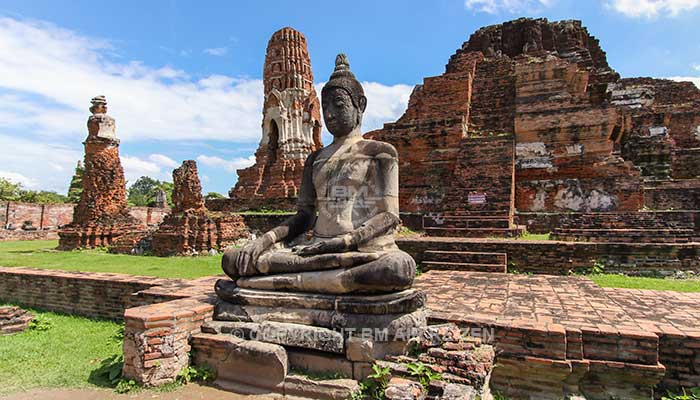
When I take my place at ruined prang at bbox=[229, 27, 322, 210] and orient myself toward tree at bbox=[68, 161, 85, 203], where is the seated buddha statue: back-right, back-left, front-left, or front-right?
back-left

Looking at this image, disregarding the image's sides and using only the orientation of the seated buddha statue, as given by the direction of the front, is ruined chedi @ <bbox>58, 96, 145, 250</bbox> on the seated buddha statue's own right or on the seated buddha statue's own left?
on the seated buddha statue's own right

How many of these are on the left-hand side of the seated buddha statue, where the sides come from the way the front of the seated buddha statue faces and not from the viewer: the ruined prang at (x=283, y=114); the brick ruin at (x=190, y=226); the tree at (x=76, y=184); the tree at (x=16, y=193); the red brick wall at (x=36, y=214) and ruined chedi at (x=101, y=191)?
0

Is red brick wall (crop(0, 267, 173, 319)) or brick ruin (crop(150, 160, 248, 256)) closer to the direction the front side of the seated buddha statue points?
the red brick wall

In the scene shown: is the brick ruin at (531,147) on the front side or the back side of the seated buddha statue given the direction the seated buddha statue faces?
on the back side

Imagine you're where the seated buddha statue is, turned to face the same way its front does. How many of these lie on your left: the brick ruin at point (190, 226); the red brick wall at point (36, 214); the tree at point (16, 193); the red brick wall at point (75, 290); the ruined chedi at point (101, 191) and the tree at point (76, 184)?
0

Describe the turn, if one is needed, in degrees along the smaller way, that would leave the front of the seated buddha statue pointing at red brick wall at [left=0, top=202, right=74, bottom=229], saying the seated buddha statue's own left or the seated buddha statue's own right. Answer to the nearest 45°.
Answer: approximately 90° to the seated buddha statue's own right

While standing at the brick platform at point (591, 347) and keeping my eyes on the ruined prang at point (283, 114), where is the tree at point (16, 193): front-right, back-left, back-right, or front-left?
front-left

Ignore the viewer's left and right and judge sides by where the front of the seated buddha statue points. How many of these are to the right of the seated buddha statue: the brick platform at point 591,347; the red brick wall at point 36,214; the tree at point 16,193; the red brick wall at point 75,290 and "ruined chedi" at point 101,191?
4

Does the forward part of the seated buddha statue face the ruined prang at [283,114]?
no

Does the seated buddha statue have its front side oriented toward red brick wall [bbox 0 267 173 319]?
no

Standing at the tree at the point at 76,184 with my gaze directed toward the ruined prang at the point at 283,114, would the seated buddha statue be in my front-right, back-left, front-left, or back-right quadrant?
front-right

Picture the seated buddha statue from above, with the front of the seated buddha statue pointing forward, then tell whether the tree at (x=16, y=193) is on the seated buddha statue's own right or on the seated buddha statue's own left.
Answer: on the seated buddha statue's own right

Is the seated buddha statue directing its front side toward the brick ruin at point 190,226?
no

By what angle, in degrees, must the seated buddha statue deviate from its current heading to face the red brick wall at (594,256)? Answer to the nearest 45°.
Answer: approximately 180°
